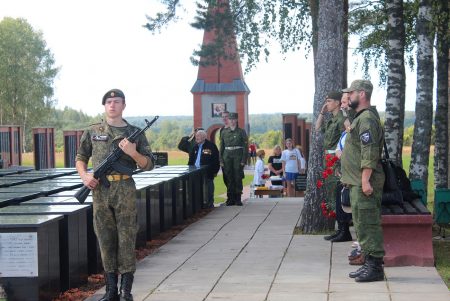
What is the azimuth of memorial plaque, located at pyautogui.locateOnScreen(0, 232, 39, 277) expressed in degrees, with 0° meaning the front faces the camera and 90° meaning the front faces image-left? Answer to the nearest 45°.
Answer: approximately 0°

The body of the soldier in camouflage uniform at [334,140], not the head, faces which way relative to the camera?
to the viewer's left

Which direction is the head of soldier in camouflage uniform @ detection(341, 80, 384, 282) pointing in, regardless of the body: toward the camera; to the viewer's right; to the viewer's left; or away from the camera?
to the viewer's left

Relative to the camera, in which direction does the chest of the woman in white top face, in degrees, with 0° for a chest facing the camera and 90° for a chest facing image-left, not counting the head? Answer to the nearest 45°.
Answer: approximately 0°

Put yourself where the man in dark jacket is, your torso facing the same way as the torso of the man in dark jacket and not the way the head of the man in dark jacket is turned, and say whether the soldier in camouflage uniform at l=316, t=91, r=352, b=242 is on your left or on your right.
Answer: on your left

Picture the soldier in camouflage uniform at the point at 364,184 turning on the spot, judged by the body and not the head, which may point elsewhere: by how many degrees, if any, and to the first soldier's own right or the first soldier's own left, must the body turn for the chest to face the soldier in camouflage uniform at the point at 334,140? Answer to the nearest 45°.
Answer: approximately 90° to the first soldier's own right

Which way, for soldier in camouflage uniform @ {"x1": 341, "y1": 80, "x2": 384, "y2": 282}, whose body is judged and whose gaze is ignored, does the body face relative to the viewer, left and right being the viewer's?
facing to the left of the viewer

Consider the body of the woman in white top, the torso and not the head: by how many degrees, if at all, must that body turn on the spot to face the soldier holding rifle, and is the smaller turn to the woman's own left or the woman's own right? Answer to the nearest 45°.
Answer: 0° — they already face them
